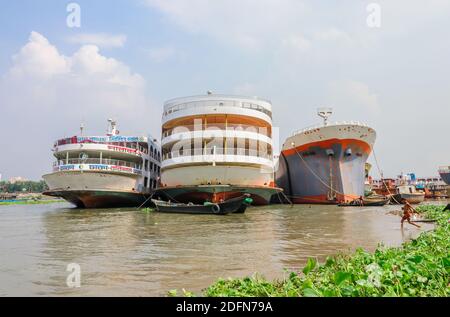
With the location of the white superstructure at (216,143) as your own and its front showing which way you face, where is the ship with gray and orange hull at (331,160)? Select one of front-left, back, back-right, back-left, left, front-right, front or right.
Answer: back-left

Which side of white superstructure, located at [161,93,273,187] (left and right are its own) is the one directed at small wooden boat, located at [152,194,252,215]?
front

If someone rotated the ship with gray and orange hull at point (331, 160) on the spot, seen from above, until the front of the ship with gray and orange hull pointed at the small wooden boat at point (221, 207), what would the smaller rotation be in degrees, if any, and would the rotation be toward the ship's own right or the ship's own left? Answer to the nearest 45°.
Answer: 0° — it already faces it

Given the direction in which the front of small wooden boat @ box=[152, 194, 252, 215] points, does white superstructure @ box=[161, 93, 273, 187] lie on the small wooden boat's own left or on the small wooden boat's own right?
on the small wooden boat's own left

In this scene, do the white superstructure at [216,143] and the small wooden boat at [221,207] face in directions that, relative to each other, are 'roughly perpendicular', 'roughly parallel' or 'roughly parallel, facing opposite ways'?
roughly perpendicular

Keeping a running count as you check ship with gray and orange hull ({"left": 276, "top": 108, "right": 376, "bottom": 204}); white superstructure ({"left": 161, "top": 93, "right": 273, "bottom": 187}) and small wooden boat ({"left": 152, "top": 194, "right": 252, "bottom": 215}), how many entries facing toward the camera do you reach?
2

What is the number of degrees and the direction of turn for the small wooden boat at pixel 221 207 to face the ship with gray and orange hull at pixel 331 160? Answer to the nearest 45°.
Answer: approximately 45° to its left

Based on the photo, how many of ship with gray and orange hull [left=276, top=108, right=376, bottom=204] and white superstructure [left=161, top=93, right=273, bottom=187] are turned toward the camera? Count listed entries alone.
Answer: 2

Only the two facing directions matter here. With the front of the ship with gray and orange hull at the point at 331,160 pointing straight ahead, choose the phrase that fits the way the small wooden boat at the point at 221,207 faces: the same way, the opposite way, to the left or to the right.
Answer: to the left

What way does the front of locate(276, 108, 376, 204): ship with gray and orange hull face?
toward the camera

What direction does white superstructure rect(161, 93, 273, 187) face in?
toward the camera

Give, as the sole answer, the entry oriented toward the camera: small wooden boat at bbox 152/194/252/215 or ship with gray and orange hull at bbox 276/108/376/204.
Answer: the ship with gray and orange hull

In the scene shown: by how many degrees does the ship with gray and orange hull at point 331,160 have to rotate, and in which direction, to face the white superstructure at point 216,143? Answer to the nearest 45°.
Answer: approximately 45° to its right

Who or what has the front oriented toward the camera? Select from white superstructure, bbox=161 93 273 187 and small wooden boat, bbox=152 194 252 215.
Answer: the white superstructure

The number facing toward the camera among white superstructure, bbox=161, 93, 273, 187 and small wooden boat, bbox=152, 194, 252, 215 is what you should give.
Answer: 1

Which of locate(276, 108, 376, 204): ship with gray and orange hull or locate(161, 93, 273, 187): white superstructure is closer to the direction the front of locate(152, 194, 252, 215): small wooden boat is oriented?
the ship with gray and orange hull

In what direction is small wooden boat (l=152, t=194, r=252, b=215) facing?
to the viewer's right

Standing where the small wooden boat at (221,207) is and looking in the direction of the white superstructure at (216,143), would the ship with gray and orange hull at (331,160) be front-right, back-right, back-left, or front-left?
front-right
